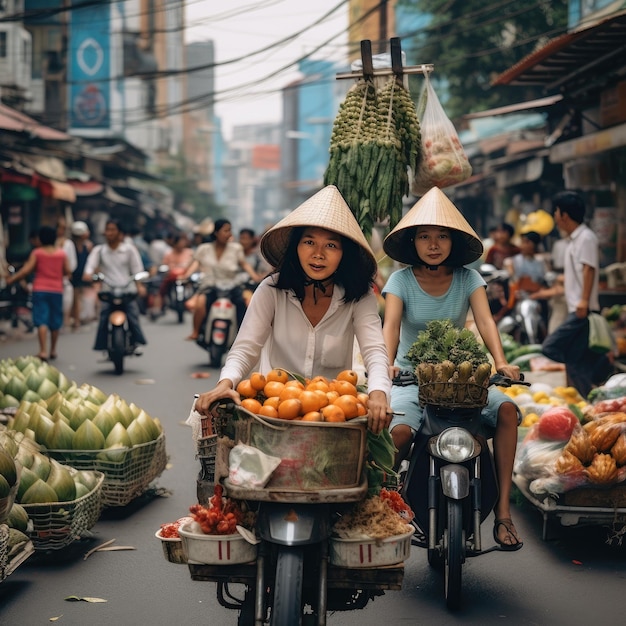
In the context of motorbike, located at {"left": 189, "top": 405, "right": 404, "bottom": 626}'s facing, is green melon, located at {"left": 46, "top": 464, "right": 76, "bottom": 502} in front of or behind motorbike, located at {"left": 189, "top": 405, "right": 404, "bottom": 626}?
behind

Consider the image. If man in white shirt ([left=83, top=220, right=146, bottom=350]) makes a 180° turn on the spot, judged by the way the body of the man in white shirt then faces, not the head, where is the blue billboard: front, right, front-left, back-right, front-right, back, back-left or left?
front

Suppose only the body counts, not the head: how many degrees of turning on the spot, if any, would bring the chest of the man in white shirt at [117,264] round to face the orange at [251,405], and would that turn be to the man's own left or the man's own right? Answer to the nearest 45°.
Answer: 0° — they already face it

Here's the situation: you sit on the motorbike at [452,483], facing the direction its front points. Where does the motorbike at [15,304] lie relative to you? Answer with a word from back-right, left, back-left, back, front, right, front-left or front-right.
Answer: back-right

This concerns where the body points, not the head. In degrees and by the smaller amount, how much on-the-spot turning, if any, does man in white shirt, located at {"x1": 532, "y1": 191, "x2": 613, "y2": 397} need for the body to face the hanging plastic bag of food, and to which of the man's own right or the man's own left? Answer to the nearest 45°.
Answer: approximately 45° to the man's own left

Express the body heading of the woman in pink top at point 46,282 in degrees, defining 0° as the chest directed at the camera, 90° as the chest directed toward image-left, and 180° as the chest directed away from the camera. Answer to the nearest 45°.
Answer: approximately 180°

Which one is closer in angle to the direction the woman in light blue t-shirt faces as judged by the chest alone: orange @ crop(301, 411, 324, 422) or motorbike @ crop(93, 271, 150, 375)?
the orange

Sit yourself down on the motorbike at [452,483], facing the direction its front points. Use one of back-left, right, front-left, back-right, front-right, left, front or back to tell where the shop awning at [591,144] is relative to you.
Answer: back

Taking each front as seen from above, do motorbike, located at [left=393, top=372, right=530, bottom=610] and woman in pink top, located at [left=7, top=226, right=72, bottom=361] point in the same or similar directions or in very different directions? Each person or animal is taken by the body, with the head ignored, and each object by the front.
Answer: very different directions

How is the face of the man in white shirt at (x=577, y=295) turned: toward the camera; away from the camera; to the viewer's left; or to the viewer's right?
to the viewer's left

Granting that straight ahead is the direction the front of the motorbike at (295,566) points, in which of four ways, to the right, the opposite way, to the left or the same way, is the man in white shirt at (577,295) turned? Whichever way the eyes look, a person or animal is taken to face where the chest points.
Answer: to the right

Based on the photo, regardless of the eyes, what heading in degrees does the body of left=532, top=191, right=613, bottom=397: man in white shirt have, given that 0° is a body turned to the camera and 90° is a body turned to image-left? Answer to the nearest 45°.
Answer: approximately 90°

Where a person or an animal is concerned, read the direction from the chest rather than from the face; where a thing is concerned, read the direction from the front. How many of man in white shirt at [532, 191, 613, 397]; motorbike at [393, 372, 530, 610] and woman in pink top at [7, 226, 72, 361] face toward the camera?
1
